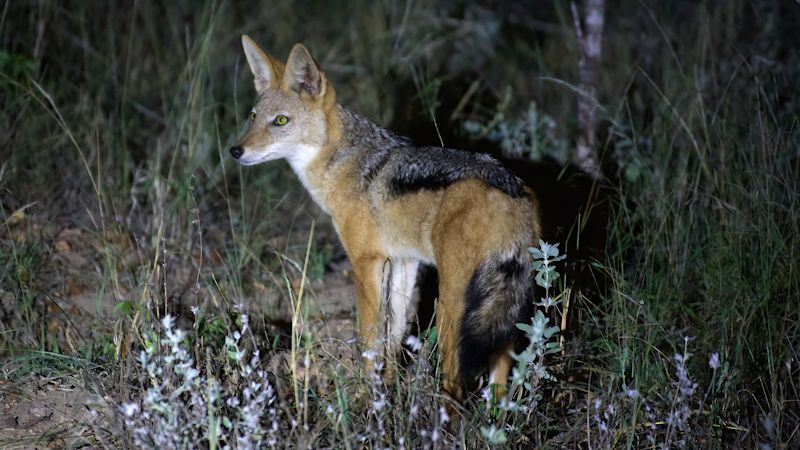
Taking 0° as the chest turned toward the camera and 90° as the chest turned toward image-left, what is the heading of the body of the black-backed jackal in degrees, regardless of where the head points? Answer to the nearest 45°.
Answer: approximately 135°

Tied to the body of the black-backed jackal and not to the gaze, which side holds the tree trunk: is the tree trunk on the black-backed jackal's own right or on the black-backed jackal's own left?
on the black-backed jackal's own right
